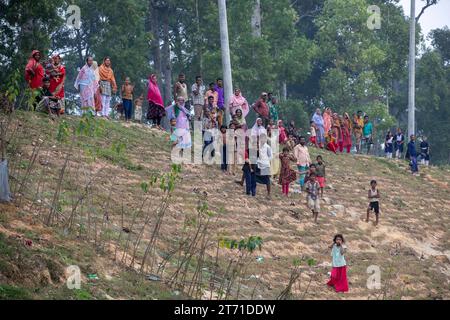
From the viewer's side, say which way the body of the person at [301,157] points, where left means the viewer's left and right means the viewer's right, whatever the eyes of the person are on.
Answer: facing the viewer

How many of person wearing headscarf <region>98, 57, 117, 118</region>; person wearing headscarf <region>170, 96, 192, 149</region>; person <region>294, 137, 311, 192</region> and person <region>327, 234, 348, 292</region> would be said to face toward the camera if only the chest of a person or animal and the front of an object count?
4

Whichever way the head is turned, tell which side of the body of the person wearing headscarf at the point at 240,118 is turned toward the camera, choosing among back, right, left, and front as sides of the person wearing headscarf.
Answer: front

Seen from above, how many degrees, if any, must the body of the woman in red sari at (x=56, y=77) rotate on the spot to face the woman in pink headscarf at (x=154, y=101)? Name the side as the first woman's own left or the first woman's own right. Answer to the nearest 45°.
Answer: approximately 135° to the first woman's own left

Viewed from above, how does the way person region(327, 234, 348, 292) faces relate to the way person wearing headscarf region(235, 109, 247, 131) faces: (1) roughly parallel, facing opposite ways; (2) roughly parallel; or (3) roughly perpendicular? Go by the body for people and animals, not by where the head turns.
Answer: roughly parallel

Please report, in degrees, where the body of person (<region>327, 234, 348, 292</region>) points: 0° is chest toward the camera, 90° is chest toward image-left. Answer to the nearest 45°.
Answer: approximately 0°
